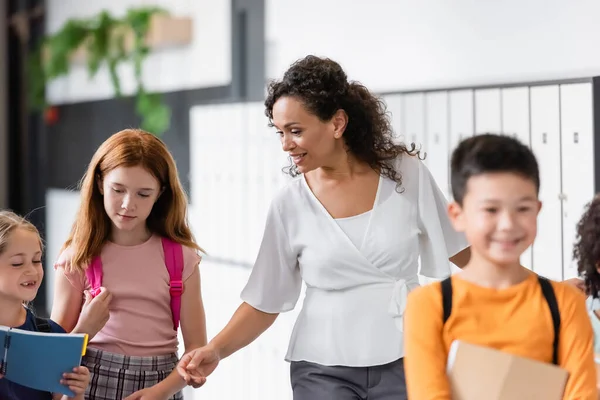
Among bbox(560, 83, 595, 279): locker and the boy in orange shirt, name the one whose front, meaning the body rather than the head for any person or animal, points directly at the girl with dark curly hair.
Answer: the locker

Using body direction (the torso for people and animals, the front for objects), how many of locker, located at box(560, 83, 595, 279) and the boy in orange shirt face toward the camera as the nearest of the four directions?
2

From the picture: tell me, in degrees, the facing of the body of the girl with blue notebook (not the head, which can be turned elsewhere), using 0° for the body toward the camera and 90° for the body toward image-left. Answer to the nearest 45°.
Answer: approximately 315°

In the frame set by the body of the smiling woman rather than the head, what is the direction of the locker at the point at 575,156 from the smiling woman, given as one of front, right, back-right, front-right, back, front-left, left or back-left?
back-left

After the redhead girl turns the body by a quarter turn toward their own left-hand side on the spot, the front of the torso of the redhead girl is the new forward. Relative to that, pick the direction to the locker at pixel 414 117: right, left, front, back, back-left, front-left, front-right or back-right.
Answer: front-left

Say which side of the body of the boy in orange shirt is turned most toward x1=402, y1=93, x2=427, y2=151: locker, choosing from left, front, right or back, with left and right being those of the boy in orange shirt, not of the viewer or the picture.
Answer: back

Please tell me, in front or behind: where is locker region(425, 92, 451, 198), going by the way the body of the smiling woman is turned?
behind

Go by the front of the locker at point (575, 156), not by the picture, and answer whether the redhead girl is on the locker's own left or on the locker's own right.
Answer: on the locker's own right

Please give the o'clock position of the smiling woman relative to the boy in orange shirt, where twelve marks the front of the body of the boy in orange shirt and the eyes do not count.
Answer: The smiling woman is roughly at 5 o'clock from the boy in orange shirt.

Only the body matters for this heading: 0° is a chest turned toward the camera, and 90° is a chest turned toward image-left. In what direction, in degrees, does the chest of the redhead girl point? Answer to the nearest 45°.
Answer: approximately 0°

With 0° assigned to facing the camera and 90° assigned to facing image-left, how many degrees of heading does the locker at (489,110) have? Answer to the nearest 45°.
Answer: approximately 0°

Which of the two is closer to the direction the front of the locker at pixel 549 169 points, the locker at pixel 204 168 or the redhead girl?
the redhead girl
